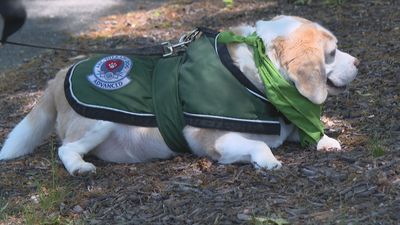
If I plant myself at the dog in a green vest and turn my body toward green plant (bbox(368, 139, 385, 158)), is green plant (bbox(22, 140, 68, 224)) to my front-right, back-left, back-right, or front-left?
back-right

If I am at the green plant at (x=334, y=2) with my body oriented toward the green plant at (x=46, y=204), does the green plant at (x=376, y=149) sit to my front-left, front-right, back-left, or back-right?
front-left

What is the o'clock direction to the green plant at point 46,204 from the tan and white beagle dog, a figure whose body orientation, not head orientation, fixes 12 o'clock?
The green plant is roughly at 5 o'clock from the tan and white beagle dog.

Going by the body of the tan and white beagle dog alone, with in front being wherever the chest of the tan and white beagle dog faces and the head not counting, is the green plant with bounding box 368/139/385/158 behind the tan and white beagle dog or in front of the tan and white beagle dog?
in front

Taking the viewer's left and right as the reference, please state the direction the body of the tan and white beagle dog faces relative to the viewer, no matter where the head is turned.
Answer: facing to the right of the viewer

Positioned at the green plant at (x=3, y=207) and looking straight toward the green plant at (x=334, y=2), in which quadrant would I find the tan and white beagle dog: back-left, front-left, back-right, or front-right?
front-right

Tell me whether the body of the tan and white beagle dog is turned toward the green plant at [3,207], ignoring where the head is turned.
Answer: no

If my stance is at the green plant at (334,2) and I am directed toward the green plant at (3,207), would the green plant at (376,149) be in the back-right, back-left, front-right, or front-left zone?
front-left

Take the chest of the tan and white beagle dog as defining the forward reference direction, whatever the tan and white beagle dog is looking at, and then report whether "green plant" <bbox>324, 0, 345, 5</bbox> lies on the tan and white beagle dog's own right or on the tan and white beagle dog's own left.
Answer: on the tan and white beagle dog's own left
